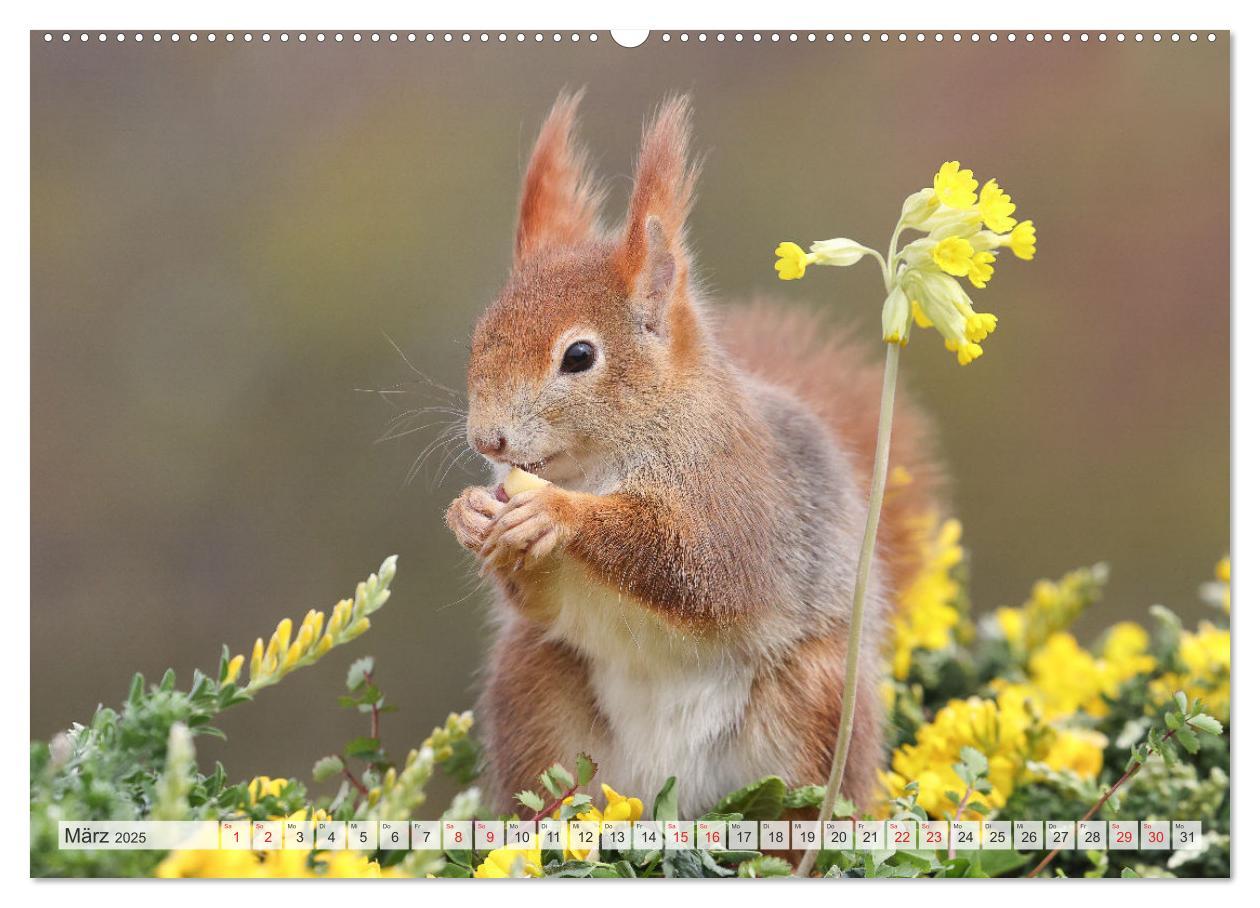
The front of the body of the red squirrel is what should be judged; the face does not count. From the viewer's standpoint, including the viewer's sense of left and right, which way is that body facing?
facing the viewer and to the left of the viewer
